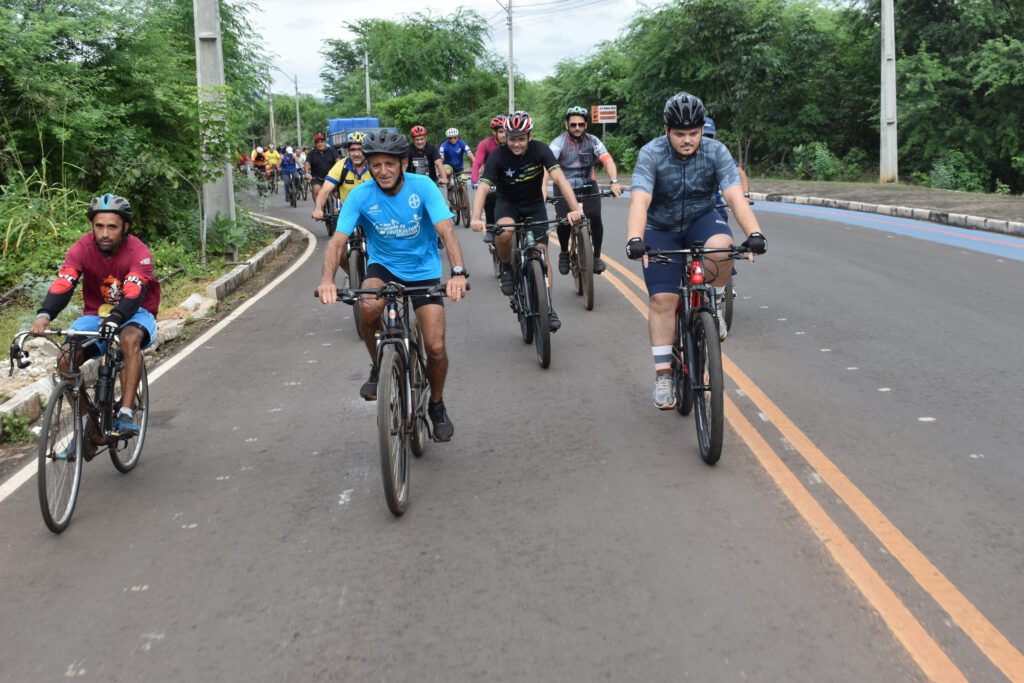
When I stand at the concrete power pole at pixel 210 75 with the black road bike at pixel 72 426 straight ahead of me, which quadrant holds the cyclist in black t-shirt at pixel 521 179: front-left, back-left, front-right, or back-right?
front-left

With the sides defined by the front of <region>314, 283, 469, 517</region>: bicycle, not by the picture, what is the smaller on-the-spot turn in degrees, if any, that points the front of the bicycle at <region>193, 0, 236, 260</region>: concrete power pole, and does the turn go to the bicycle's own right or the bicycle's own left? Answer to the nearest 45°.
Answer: approximately 180°

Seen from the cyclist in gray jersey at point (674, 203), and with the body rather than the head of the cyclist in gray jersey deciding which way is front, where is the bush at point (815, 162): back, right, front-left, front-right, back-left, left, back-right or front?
back

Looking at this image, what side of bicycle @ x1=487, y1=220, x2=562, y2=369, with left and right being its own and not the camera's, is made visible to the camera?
front

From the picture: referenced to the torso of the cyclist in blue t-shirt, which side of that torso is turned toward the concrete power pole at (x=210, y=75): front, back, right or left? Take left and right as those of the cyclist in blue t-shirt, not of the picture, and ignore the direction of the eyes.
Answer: back

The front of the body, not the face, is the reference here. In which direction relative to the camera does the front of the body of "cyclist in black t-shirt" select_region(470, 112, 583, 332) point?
toward the camera

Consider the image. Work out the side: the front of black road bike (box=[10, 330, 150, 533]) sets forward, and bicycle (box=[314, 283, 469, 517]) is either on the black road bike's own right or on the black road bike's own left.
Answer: on the black road bike's own left

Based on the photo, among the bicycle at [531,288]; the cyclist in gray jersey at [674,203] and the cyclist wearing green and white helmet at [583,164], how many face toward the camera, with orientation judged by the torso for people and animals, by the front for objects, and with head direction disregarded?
3

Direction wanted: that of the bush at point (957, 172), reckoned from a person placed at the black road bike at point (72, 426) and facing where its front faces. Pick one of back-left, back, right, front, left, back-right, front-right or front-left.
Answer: back

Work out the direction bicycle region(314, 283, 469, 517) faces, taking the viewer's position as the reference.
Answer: facing the viewer

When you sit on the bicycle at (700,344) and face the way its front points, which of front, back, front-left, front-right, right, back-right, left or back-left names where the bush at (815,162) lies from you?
back

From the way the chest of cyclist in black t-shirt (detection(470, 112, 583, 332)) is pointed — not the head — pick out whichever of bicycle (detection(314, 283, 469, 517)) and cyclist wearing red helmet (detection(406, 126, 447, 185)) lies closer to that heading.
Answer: the bicycle
